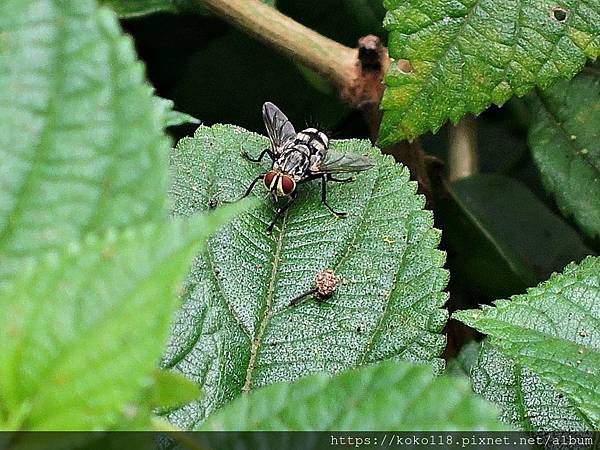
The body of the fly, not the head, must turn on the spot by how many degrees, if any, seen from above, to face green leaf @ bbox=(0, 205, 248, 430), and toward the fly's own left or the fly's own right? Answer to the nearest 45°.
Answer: approximately 45° to the fly's own left

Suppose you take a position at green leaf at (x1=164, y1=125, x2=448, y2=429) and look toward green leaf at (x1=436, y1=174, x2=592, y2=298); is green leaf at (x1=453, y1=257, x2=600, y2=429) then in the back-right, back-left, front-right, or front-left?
front-right

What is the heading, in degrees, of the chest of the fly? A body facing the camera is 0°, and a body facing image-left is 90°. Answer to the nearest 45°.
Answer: approximately 45°

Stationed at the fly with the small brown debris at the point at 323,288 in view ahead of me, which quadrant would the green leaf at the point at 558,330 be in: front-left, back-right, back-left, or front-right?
front-left

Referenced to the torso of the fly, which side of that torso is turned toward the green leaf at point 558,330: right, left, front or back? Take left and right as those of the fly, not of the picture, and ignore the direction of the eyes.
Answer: left
